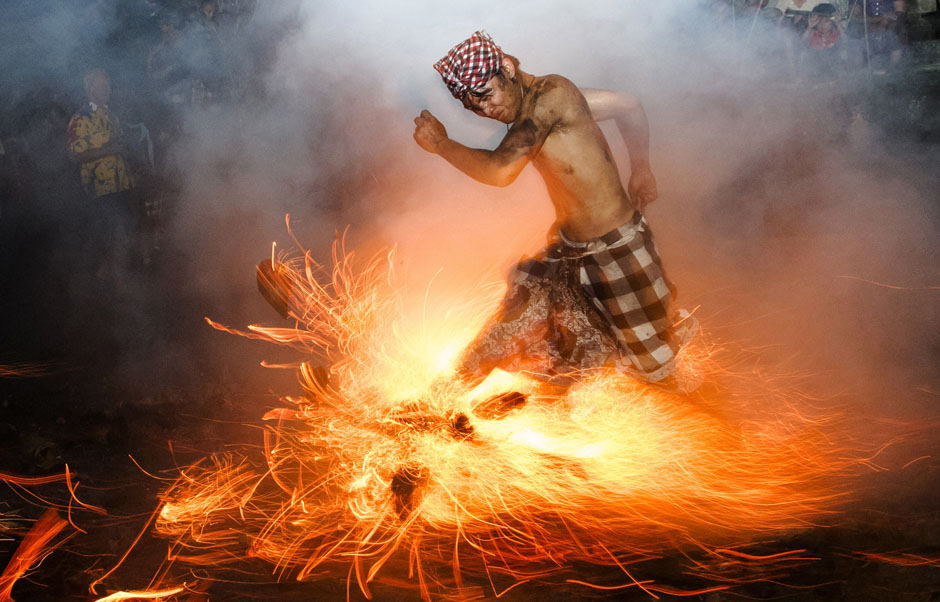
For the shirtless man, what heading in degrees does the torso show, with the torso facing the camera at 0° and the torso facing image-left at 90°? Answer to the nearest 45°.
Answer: approximately 45°

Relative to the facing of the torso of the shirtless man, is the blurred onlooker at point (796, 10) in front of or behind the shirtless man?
behind

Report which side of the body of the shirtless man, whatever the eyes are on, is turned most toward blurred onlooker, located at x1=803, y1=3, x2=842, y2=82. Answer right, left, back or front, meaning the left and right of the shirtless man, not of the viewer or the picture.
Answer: back

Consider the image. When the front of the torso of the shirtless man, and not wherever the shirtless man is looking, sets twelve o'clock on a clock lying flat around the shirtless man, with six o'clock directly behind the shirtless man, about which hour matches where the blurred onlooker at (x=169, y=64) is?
The blurred onlooker is roughly at 3 o'clock from the shirtless man.

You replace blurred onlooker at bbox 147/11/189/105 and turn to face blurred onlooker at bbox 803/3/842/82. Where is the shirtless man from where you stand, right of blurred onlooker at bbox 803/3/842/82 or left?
right

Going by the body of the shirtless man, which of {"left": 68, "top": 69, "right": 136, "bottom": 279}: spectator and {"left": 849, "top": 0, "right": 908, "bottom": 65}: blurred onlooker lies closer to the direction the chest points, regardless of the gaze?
the spectator

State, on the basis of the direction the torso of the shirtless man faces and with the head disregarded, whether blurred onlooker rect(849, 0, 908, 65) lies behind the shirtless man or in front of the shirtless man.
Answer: behind

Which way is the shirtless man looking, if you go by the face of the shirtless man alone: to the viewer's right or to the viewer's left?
to the viewer's left

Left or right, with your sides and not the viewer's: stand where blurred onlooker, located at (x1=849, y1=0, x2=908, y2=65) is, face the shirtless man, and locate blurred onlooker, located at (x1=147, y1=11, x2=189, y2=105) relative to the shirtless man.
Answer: right
